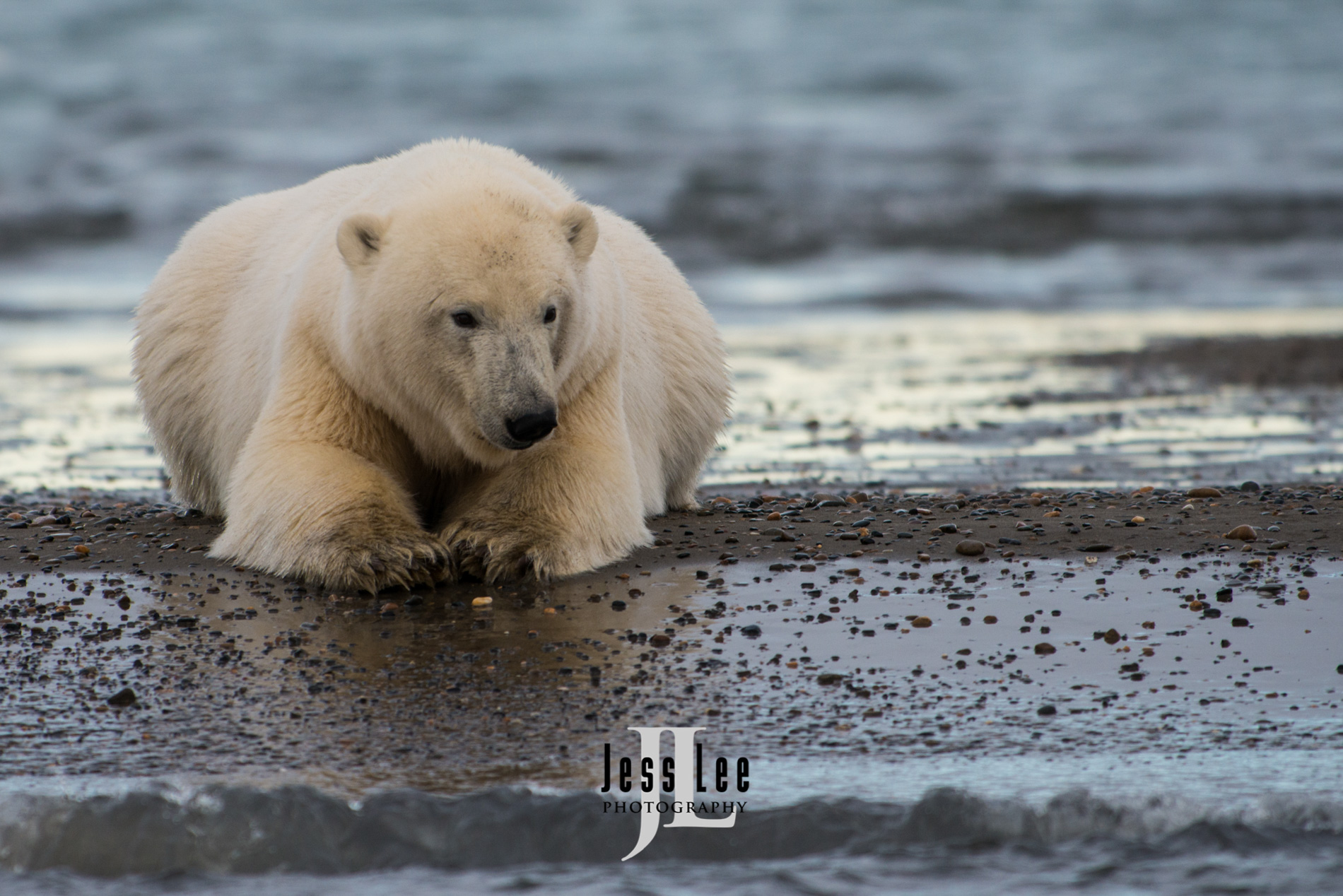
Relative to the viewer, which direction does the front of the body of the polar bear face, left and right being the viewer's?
facing the viewer
